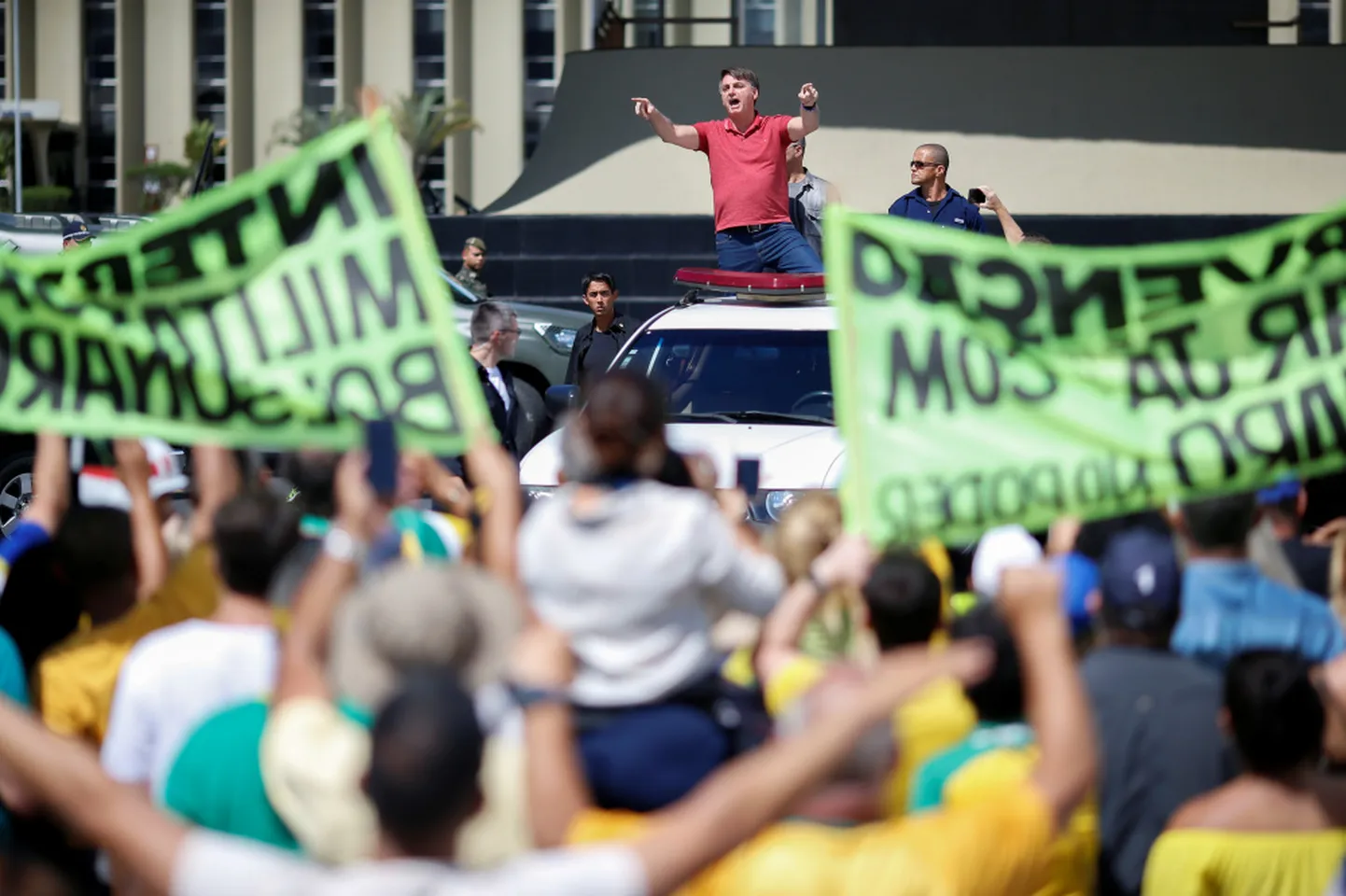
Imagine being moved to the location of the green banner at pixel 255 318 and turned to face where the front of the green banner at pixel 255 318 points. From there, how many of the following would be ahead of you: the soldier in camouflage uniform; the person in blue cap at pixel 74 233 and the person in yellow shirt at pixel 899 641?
2

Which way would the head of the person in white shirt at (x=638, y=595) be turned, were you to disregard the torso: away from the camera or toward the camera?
away from the camera

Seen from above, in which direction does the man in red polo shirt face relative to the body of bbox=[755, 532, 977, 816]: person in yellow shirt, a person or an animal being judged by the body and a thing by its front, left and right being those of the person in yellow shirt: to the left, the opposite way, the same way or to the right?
the opposite way

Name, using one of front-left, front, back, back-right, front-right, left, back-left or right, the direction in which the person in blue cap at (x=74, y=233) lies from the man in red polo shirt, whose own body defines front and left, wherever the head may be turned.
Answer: back-right

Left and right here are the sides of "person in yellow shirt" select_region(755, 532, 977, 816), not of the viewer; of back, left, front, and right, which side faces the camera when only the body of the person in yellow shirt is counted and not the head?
back

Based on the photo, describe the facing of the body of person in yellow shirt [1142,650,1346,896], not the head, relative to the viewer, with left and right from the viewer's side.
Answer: facing away from the viewer

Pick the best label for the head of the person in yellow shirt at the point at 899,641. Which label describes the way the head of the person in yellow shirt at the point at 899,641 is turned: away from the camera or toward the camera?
away from the camera

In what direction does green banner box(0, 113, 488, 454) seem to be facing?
away from the camera

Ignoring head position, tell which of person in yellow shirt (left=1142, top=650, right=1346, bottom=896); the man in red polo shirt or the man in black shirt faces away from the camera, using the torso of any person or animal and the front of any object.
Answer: the person in yellow shirt

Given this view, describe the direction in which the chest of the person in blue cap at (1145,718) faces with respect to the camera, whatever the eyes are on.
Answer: away from the camera

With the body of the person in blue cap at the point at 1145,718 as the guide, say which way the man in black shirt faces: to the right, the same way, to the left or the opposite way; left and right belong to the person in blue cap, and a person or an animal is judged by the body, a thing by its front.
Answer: the opposite way
